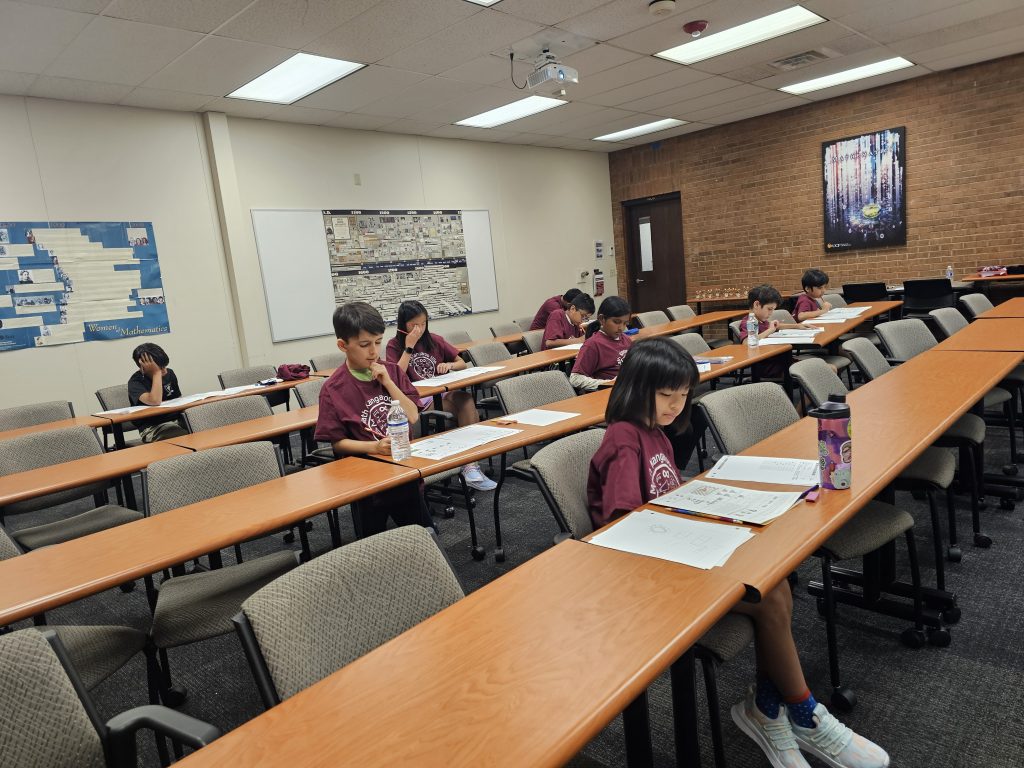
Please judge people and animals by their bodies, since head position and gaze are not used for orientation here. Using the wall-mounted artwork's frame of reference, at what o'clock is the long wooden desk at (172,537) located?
The long wooden desk is roughly at 11 o'clock from the wall-mounted artwork.

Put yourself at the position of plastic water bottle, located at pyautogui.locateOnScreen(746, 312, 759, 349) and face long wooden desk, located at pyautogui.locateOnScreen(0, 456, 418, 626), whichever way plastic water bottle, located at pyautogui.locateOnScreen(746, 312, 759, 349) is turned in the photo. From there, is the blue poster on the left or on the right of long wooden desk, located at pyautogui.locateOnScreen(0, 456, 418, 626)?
right

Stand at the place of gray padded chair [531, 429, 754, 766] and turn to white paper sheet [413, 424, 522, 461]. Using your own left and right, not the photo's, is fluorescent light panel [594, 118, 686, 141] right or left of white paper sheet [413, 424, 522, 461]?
right

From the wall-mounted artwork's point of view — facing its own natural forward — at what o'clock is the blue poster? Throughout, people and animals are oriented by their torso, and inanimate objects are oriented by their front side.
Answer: The blue poster is roughly at 12 o'clock from the wall-mounted artwork.

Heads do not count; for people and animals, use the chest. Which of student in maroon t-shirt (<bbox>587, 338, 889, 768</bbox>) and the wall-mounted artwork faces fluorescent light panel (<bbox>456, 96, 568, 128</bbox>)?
the wall-mounted artwork
